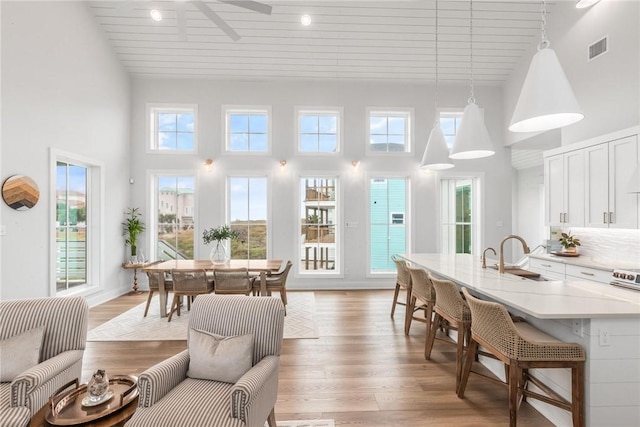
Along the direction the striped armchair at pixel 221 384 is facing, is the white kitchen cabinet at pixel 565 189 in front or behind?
behind

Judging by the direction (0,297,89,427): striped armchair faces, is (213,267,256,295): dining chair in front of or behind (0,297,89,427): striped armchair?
behind

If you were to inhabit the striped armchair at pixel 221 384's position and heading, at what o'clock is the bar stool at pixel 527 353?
The bar stool is roughly at 8 o'clock from the striped armchair.

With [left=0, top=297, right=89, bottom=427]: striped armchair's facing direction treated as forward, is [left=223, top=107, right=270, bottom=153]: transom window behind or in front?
behind

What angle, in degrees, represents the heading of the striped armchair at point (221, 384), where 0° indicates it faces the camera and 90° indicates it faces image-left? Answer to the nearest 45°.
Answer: approximately 45°

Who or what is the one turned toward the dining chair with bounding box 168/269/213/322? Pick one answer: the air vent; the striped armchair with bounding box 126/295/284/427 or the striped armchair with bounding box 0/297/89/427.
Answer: the air vent

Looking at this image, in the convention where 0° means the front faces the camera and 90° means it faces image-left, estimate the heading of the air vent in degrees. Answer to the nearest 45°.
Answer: approximately 45°

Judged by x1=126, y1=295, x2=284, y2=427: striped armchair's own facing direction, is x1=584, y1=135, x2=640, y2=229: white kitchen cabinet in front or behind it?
behind

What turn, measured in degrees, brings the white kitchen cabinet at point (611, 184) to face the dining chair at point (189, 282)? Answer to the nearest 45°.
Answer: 0° — it already faces it

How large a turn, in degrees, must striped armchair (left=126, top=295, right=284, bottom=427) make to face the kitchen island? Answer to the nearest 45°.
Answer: approximately 135° to its left
